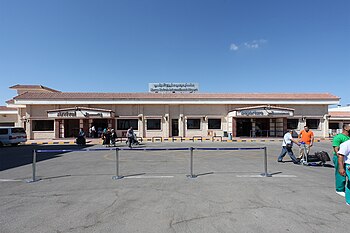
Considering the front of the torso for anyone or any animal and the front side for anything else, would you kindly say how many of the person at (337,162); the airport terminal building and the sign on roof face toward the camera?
2

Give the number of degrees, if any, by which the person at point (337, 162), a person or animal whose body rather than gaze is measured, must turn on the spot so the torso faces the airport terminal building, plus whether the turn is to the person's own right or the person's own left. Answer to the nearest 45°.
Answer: approximately 135° to the person's own left

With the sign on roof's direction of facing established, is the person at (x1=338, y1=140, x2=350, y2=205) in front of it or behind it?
in front

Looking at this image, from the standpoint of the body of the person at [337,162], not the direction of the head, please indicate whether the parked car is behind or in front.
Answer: behind

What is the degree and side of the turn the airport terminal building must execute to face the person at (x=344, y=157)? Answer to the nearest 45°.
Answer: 0° — it already faces them

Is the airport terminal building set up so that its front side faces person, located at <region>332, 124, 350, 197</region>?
yes

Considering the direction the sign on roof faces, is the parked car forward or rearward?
forward
